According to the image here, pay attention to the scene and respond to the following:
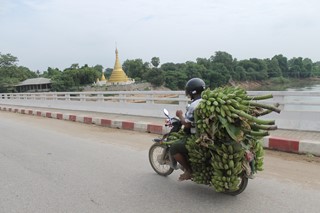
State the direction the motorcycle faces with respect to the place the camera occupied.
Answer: facing away from the viewer and to the left of the viewer
